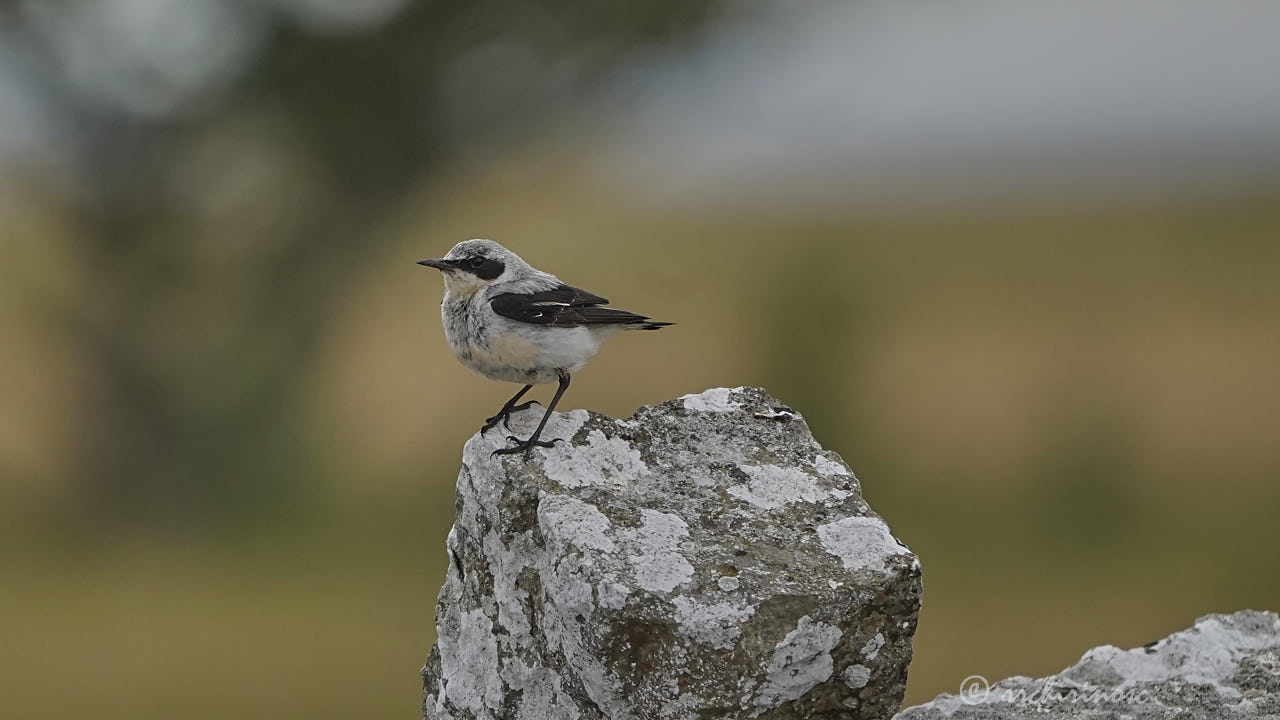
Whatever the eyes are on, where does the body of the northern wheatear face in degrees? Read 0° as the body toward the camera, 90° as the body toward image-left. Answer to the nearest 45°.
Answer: approximately 90°

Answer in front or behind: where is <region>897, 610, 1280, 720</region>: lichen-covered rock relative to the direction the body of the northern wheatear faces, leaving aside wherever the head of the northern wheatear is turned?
behind
